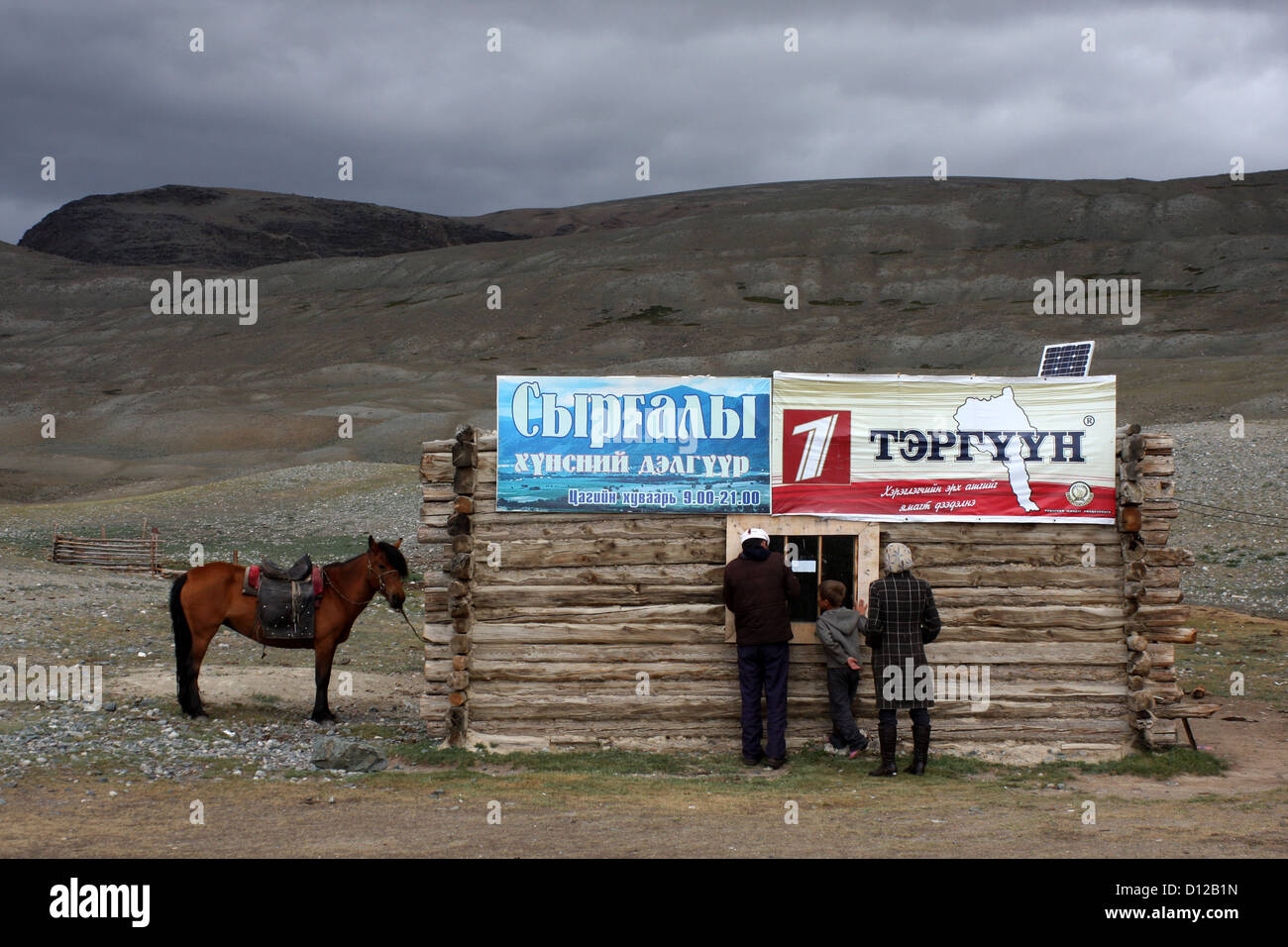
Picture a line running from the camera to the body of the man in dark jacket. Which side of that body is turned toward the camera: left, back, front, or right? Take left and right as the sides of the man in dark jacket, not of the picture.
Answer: back

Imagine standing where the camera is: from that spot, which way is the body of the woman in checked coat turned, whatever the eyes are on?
away from the camera

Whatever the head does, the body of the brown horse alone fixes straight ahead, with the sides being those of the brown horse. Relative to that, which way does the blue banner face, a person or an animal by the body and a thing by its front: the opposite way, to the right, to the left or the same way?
to the right

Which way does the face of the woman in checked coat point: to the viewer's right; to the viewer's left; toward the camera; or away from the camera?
away from the camera

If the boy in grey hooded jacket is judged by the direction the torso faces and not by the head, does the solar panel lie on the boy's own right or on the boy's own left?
on the boy's own right

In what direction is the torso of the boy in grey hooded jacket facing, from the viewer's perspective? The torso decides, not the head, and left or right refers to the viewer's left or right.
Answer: facing away from the viewer and to the left of the viewer

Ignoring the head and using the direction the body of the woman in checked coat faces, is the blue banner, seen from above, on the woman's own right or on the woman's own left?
on the woman's own left

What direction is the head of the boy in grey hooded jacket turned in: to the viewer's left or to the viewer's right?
to the viewer's left

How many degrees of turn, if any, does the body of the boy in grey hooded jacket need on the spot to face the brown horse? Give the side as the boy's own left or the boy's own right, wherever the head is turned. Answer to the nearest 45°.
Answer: approximately 45° to the boy's own left

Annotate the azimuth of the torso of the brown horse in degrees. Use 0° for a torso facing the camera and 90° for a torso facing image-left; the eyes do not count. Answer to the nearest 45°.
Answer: approximately 270°
